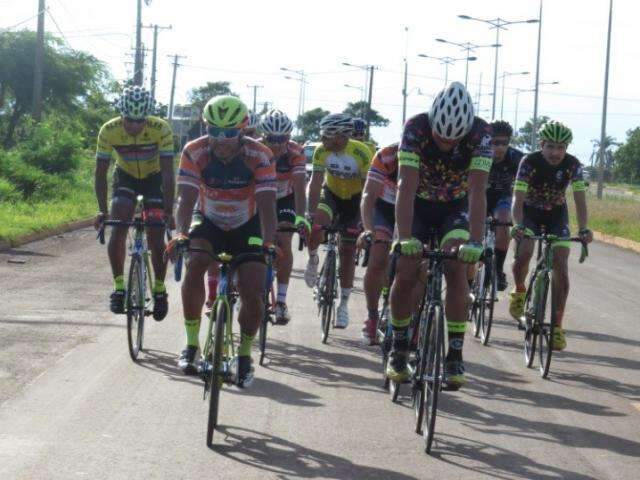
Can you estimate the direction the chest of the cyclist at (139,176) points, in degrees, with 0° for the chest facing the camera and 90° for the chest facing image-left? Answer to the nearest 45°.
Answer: approximately 0°

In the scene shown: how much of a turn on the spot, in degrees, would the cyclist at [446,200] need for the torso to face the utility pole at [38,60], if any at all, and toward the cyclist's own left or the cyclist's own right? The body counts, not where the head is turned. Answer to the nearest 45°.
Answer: approximately 135° to the cyclist's own right

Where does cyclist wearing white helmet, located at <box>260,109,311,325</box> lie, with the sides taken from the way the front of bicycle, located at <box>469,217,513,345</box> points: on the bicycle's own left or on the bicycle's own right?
on the bicycle's own right

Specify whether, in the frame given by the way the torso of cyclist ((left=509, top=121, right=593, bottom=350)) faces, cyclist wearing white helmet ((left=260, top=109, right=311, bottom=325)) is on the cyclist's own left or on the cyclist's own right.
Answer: on the cyclist's own right

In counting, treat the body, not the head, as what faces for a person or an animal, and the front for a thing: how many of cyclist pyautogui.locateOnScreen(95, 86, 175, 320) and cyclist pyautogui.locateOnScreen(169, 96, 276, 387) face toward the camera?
2

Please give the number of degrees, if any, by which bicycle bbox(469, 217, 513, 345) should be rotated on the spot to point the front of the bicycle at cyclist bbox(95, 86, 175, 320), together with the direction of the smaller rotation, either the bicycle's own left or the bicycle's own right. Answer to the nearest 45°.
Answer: approximately 45° to the bicycle's own right

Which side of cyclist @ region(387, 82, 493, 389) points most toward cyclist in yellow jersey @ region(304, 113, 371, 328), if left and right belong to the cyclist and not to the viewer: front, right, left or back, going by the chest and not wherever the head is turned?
back
